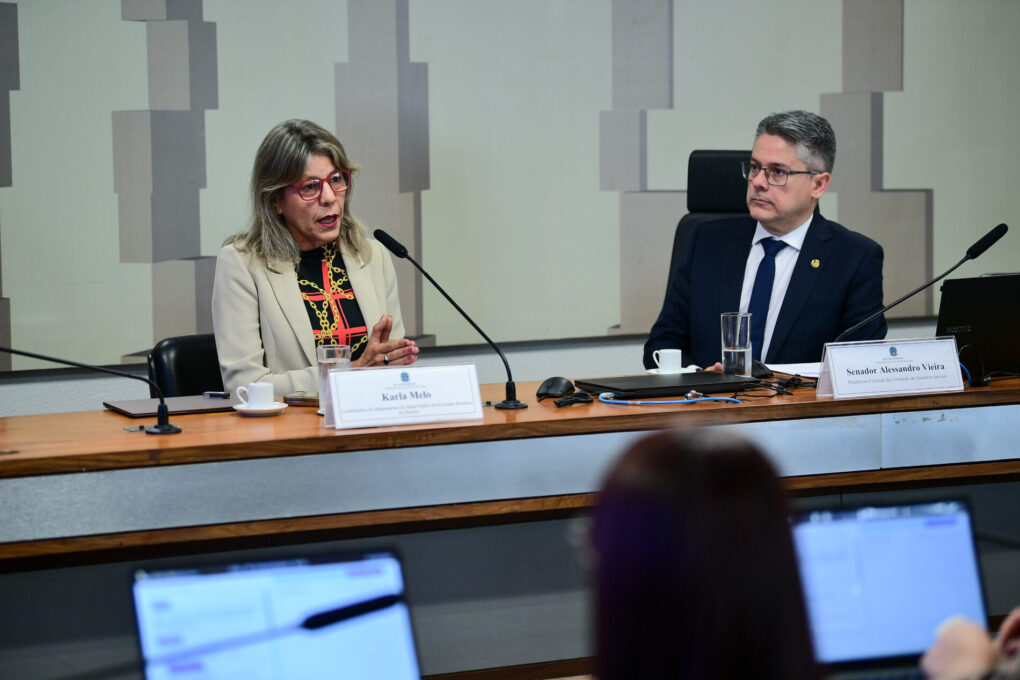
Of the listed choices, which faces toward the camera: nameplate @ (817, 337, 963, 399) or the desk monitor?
the nameplate

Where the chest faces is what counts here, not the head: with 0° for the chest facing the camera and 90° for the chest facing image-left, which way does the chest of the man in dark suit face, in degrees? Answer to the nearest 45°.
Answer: approximately 45°

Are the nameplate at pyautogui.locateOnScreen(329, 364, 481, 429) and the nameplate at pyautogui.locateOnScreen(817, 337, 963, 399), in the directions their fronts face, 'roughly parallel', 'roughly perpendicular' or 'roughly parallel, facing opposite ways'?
roughly parallel

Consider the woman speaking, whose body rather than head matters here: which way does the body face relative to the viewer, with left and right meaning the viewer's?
facing the viewer and to the right of the viewer

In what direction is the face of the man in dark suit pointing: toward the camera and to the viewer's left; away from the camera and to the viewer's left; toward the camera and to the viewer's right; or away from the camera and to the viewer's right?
toward the camera and to the viewer's left

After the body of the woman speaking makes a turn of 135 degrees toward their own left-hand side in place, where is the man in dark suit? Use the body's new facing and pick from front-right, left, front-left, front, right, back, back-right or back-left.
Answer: right

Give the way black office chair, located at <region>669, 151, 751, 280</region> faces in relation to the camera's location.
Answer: facing the viewer

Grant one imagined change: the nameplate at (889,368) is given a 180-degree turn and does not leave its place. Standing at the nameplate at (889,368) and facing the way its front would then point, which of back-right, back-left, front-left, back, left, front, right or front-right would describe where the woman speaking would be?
left

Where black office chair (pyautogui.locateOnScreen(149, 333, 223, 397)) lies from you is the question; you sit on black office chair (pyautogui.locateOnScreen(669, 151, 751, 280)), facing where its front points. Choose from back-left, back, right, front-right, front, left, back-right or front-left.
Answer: front-right

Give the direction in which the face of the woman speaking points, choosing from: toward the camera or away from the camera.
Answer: toward the camera

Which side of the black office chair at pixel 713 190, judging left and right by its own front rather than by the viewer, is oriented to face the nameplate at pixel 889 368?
front

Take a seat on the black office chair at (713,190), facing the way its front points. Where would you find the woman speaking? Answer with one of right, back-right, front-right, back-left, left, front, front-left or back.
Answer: front-right

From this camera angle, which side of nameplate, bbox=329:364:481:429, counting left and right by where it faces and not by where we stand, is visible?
front
